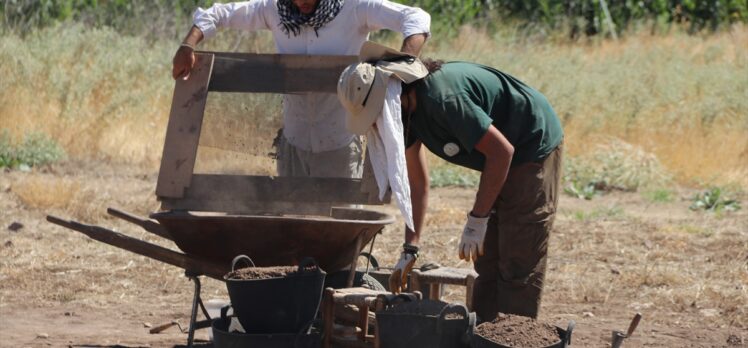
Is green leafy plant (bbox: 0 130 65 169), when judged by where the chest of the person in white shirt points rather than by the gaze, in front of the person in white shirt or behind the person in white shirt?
behind

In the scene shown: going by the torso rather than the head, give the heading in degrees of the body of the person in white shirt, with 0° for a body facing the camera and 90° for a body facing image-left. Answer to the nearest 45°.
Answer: approximately 0°

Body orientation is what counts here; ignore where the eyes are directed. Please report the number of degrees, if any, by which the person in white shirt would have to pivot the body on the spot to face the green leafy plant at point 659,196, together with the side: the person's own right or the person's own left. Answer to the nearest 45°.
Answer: approximately 135° to the person's own left

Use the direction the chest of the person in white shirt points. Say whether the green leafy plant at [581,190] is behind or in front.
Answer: behind

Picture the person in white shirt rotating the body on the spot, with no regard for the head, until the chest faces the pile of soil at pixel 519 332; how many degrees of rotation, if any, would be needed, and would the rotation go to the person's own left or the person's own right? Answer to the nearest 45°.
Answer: approximately 45° to the person's own left

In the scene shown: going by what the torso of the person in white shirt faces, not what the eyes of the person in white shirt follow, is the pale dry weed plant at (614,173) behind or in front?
behind
